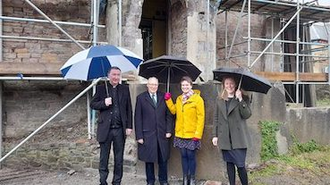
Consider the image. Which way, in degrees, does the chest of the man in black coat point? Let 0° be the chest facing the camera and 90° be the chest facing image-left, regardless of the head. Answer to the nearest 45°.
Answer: approximately 0°

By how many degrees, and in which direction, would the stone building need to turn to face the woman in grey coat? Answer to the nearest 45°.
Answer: approximately 45° to its left

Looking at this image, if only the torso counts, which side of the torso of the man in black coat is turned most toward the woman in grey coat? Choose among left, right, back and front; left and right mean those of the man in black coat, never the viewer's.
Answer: left

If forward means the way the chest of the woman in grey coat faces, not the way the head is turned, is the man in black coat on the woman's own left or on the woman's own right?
on the woman's own right

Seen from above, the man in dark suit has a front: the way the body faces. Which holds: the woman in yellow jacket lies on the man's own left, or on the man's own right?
on the man's own left

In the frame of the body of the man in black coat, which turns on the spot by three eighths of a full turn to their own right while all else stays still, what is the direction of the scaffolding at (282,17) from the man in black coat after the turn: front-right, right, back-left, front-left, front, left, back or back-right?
right

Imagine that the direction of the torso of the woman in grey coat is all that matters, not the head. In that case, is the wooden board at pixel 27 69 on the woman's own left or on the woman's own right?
on the woman's own right
